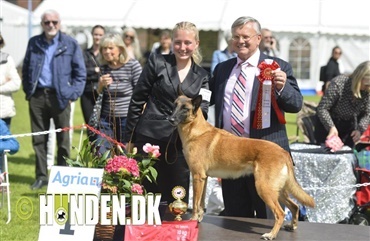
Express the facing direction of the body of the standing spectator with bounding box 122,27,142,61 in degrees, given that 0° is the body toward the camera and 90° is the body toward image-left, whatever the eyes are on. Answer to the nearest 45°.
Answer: approximately 45°

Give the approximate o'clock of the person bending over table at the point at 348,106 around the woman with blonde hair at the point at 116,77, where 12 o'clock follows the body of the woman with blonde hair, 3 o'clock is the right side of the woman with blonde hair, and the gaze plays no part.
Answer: The person bending over table is roughly at 8 o'clock from the woman with blonde hair.

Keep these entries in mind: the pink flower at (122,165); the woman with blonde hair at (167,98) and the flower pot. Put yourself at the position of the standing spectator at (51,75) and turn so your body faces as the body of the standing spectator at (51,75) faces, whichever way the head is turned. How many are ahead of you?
3

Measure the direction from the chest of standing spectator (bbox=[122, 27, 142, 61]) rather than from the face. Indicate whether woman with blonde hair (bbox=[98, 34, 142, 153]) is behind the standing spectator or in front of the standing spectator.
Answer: in front

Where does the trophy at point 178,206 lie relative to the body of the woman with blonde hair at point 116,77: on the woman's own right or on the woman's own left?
on the woman's own left

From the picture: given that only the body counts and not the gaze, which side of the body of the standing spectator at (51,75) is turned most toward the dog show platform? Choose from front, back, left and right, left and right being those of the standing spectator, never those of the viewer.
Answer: front
